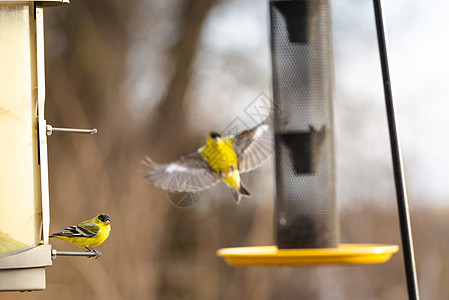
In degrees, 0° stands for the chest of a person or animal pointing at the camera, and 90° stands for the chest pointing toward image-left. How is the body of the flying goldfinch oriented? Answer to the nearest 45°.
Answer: approximately 0°

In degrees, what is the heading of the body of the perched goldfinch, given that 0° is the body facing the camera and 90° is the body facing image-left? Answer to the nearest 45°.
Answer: approximately 270°

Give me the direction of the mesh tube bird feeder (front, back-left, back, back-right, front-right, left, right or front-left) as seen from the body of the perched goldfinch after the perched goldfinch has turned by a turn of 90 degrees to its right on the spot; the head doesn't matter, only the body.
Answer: left

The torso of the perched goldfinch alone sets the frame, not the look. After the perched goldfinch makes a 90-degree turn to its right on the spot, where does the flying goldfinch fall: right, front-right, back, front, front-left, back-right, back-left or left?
back-left

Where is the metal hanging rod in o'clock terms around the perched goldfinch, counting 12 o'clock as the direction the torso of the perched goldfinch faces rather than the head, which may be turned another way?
The metal hanging rod is roughly at 1 o'clock from the perched goldfinch.
